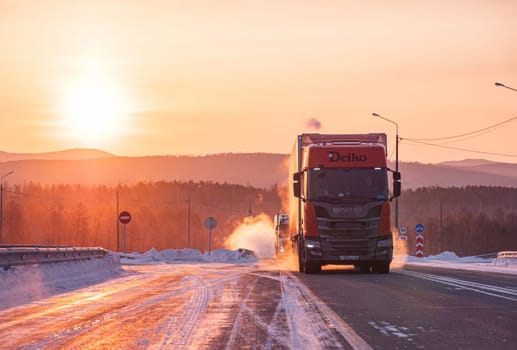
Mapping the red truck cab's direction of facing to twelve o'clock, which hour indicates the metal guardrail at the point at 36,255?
The metal guardrail is roughly at 2 o'clock from the red truck cab.

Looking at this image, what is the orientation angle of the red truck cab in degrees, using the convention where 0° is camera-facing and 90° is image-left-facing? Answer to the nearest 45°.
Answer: approximately 0°
